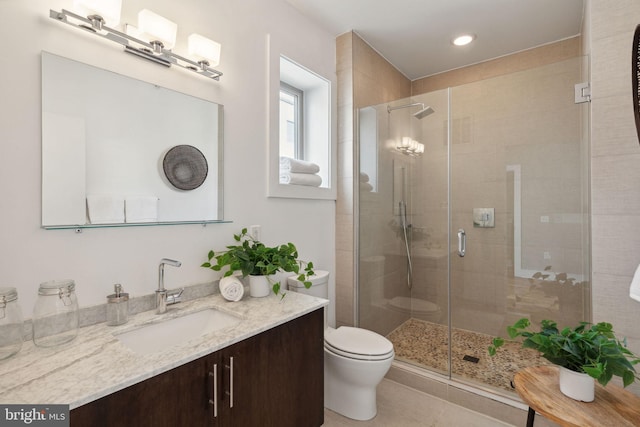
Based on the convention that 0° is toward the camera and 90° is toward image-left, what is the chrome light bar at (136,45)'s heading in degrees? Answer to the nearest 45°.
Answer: approximately 315°

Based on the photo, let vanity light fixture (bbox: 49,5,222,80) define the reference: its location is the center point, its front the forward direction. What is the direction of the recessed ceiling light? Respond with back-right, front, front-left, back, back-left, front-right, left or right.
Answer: front-left

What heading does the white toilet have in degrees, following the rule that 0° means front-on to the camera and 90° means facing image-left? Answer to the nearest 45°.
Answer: approximately 315°

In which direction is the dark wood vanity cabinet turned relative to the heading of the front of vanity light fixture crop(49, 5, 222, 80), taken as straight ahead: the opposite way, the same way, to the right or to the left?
the same way

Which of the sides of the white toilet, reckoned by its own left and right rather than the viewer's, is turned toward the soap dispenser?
right

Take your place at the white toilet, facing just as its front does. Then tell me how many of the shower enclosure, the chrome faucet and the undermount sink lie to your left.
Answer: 1

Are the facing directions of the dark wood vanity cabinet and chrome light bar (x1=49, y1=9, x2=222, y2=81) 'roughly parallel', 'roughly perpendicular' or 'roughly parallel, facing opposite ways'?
roughly parallel

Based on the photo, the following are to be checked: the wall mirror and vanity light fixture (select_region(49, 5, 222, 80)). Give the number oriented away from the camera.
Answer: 0

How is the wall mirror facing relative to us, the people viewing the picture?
facing the viewer and to the right of the viewer

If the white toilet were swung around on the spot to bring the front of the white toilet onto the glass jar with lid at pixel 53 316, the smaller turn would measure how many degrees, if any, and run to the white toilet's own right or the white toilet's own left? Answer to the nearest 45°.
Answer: approximately 90° to the white toilet's own right

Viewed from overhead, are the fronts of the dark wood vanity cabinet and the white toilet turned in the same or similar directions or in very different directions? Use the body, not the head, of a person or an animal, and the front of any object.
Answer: same or similar directions

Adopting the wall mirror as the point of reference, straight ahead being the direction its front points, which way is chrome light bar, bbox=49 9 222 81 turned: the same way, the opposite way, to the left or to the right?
the same way

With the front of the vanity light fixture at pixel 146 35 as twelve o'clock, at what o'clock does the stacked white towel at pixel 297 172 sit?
The stacked white towel is roughly at 10 o'clock from the vanity light fixture.

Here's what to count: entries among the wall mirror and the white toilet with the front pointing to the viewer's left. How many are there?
0

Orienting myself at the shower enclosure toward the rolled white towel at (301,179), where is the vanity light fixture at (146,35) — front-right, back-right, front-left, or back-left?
front-left
